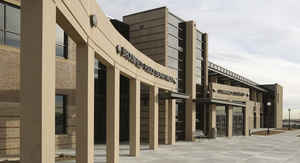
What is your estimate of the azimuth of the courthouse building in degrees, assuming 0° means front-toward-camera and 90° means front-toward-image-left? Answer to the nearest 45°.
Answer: approximately 315°
